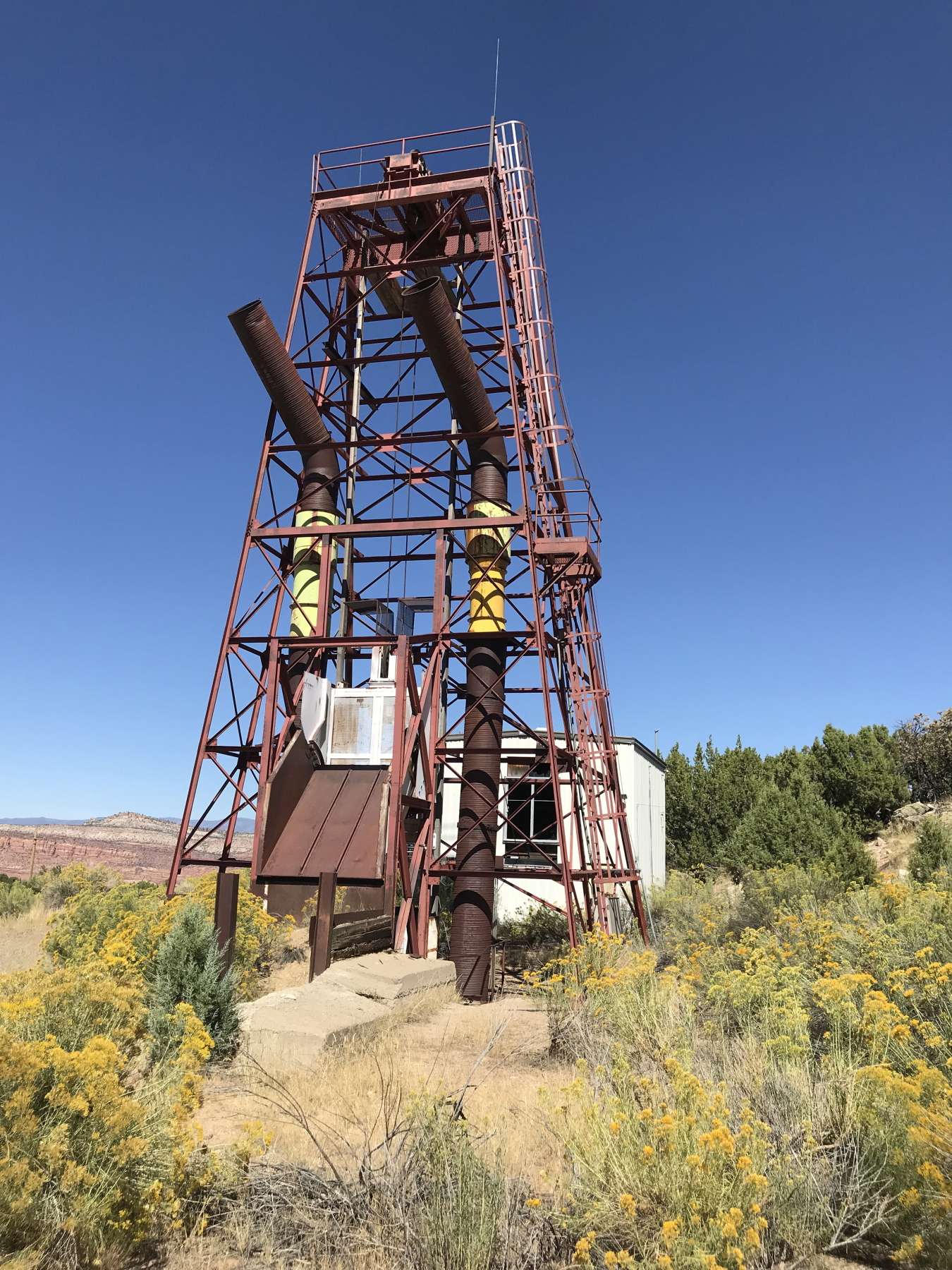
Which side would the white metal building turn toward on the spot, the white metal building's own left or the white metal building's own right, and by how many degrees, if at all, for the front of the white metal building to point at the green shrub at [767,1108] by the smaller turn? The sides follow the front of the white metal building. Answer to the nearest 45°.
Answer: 0° — it already faces it

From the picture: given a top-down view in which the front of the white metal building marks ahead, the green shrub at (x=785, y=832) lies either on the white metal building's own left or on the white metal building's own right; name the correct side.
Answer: on the white metal building's own left

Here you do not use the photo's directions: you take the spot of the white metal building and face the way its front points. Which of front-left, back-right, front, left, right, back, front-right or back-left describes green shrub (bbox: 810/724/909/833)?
back-left

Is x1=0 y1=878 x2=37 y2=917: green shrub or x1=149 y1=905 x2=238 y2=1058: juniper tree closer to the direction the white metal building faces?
the juniper tree

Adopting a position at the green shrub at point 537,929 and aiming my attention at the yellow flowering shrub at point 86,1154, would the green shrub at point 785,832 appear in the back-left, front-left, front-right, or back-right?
back-left

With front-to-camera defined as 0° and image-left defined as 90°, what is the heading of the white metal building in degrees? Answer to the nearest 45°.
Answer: approximately 0°

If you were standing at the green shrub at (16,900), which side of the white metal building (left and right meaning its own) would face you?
right

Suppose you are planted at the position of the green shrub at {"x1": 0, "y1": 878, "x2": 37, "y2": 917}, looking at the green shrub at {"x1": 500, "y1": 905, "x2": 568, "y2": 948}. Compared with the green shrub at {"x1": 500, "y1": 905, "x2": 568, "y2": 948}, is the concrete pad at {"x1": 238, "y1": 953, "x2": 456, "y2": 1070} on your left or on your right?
right

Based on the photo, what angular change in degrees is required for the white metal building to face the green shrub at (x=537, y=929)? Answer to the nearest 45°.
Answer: approximately 45° to its right

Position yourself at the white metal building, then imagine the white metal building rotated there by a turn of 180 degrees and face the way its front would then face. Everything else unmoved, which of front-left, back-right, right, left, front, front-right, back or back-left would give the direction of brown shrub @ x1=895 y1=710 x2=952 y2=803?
front-right
